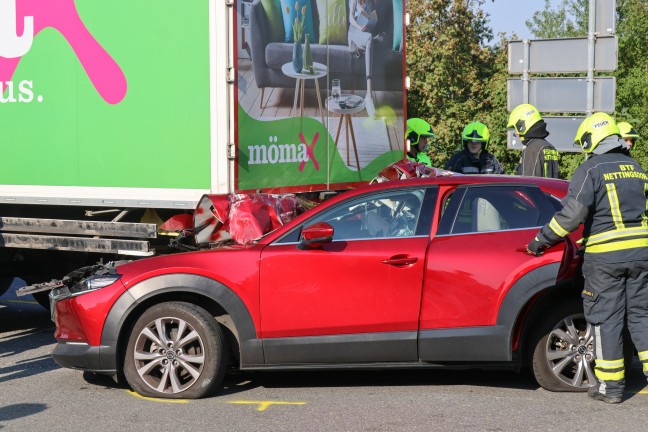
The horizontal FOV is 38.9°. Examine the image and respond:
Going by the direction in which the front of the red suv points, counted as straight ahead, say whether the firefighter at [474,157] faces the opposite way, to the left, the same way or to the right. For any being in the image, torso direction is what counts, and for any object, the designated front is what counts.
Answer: to the left

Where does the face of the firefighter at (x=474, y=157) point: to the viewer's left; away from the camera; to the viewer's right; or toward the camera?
toward the camera

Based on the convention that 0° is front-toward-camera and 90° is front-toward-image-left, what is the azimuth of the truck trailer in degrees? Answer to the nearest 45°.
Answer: approximately 135°

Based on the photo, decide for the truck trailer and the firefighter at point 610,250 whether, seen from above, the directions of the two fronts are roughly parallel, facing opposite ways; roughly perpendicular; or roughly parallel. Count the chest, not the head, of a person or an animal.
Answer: roughly parallel

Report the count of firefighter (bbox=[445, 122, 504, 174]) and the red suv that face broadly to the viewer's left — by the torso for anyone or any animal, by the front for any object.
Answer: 1

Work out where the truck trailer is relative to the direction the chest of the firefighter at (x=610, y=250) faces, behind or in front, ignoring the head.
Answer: in front

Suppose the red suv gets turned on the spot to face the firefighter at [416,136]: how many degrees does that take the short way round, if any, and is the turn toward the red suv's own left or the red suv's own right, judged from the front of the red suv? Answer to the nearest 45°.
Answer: approximately 90° to the red suv's own right

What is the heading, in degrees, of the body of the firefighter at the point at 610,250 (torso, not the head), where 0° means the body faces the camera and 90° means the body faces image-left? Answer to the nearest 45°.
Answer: approximately 135°

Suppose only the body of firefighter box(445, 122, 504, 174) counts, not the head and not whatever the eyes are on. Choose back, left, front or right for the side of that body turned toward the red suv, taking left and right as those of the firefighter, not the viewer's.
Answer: front

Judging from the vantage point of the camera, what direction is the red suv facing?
facing to the left of the viewer

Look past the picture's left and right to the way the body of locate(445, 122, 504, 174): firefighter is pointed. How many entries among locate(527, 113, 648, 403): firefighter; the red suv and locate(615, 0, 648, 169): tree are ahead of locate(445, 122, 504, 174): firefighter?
2

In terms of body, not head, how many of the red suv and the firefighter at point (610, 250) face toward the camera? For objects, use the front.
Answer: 0

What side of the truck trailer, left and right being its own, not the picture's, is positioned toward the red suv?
back

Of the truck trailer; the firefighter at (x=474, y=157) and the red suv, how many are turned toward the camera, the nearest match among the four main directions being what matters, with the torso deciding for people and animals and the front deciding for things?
1

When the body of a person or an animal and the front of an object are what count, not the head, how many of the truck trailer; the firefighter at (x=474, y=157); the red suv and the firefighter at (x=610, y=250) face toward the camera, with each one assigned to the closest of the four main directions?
1

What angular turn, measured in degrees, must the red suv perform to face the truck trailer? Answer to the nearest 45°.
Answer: approximately 45° to its right

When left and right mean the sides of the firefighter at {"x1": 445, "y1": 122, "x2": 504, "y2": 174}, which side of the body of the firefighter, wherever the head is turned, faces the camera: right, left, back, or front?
front
